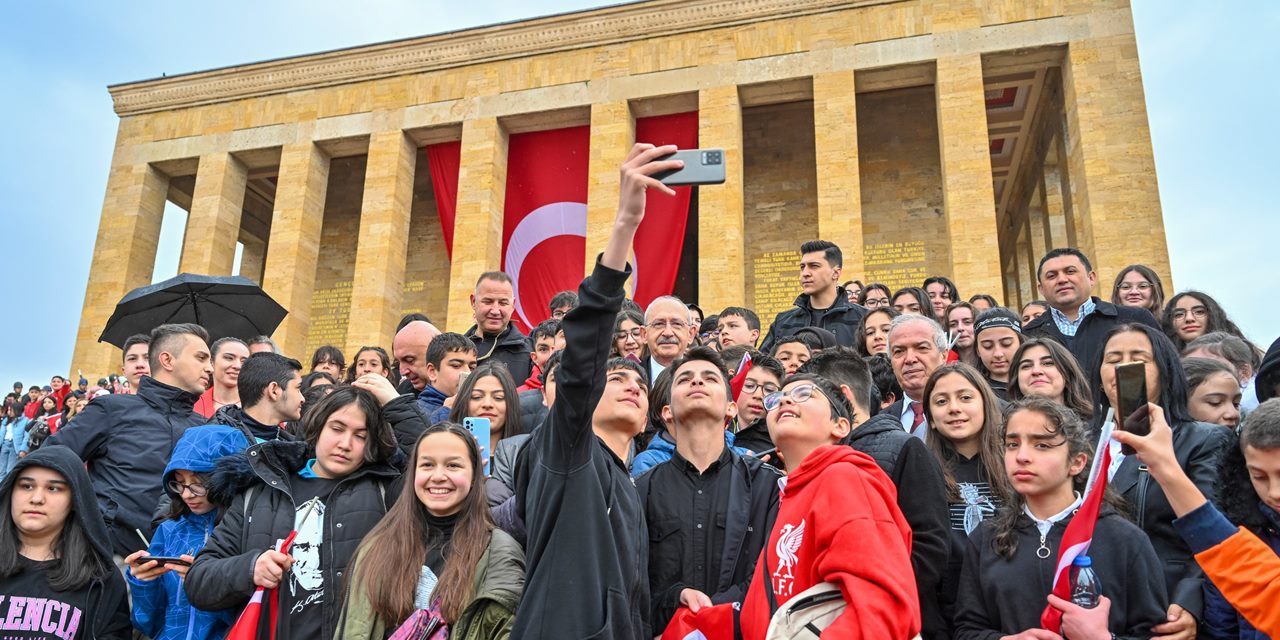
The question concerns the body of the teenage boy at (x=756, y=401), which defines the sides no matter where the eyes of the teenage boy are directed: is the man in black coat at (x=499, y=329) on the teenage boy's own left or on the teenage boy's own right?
on the teenage boy's own right

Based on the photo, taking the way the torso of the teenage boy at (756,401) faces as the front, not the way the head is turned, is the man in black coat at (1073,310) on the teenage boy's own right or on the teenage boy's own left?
on the teenage boy's own left

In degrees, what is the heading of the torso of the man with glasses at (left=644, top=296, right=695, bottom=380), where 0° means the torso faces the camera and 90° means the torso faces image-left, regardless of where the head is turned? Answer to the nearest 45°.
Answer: approximately 0°

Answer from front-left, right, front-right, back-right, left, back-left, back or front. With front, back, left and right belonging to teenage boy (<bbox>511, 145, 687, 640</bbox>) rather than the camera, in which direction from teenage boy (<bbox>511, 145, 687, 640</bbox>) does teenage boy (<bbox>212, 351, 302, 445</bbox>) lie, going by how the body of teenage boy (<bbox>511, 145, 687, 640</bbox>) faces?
back

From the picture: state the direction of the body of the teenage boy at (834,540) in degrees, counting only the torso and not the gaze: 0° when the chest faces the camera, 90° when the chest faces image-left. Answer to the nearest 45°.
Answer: approximately 45°

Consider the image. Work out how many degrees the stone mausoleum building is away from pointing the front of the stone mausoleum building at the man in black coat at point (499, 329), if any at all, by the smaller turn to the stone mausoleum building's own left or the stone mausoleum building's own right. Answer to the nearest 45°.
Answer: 0° — it already faces them

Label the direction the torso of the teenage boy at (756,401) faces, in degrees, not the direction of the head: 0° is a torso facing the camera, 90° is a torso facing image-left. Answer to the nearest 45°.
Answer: approximately 0°
